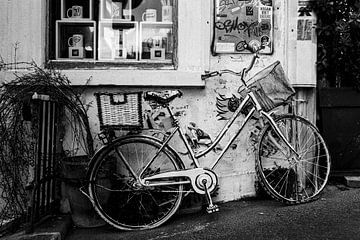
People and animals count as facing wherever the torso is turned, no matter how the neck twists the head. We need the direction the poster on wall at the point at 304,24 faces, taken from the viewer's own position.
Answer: facing the viewer

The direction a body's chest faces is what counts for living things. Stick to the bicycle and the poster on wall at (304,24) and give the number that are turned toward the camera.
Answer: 1

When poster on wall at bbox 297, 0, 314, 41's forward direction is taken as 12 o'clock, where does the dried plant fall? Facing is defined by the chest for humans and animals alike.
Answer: The dried plant is roughly at 2 o'clock from the poster on wall.

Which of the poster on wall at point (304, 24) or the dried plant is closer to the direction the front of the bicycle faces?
the poster on wall

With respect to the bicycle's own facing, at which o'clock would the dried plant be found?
The dried plant is roughly at 6 o'clock from the bicycle.

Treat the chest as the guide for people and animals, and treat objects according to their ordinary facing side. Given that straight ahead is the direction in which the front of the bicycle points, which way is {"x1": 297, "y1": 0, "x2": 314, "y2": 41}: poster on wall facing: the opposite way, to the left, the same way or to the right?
to the right

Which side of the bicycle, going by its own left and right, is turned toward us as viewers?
right

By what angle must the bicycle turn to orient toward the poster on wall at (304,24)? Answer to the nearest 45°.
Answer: approximately 45° to its left

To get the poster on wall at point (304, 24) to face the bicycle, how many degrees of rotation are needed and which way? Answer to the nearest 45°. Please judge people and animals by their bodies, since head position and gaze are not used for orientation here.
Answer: approximately 45° to its right
